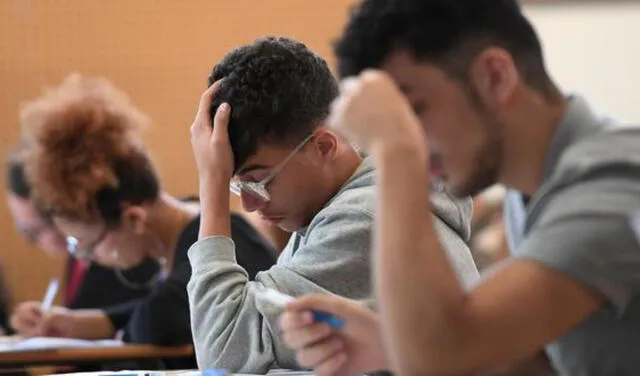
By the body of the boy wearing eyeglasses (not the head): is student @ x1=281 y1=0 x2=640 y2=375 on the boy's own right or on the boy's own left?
on the boy's own left

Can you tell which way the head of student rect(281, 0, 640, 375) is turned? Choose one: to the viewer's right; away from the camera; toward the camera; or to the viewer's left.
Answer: to the viewer's left

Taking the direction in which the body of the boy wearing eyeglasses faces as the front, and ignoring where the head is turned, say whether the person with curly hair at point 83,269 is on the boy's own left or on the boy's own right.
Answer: on the boy's own right

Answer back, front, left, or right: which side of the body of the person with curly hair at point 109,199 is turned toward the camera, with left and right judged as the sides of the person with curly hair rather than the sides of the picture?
left

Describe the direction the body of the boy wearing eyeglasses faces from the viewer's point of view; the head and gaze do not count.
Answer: to the viewer's left

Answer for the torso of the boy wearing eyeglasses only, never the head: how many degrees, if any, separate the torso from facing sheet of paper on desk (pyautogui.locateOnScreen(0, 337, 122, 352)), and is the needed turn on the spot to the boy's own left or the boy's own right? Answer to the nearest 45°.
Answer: approximately 45° to the boy's own right

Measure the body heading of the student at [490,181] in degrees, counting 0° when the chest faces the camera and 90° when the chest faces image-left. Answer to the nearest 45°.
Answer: approximately 90°

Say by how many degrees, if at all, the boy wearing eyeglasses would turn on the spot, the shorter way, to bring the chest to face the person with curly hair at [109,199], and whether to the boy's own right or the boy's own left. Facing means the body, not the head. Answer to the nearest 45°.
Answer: approximately 45° to the boy's own right
